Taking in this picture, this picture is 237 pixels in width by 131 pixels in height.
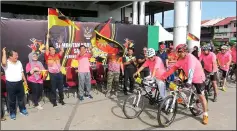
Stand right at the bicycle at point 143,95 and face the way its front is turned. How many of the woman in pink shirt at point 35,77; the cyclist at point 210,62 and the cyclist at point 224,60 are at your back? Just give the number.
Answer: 2

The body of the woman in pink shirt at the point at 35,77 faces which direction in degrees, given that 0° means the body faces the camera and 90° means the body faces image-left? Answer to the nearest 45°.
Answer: approximately 315°

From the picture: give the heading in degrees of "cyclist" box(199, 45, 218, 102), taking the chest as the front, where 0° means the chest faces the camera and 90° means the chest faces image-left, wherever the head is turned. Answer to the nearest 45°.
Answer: approximately 45°

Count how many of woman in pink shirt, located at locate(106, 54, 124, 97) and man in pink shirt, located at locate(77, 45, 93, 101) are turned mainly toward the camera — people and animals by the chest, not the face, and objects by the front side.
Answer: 2

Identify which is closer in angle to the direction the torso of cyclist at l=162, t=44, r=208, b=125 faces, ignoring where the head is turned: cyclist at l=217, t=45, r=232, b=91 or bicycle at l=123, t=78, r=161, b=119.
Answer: the bicycle

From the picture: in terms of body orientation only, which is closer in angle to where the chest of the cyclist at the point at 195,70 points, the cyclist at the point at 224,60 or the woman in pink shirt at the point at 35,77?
the woman in pink shirt

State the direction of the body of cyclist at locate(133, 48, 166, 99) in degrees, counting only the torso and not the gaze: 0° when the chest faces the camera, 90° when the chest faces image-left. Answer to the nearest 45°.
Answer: approximately 45°
